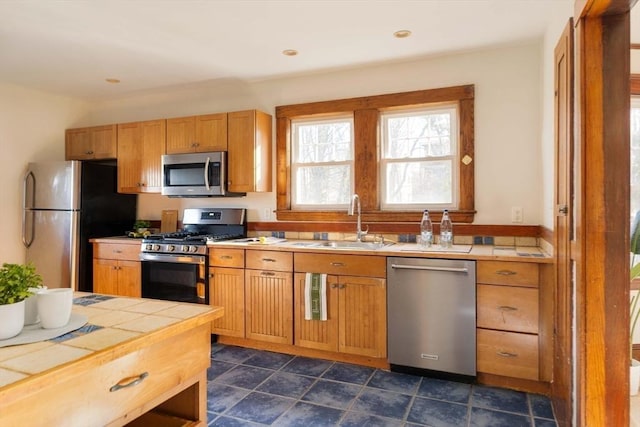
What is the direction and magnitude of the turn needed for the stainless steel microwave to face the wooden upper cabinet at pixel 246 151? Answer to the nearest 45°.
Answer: approximately 90° to its left

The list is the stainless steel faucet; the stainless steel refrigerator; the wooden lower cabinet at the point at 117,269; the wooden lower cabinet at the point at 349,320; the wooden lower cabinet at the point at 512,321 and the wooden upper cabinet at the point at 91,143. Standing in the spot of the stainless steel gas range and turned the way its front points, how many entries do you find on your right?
3

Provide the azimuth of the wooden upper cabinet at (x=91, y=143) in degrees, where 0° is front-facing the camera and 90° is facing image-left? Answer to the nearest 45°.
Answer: approximately 45°

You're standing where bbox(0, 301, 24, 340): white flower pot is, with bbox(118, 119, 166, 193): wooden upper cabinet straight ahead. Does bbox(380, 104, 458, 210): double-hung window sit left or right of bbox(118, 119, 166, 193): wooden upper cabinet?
right

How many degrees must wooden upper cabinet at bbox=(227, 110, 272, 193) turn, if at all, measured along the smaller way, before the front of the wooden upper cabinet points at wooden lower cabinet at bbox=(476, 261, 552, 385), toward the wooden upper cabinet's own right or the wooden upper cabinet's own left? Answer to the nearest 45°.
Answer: approximately 90° to the wooden upper cabinet's own left

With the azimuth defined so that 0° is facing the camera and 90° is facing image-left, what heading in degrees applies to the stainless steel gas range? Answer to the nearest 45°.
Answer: approximately 45°
